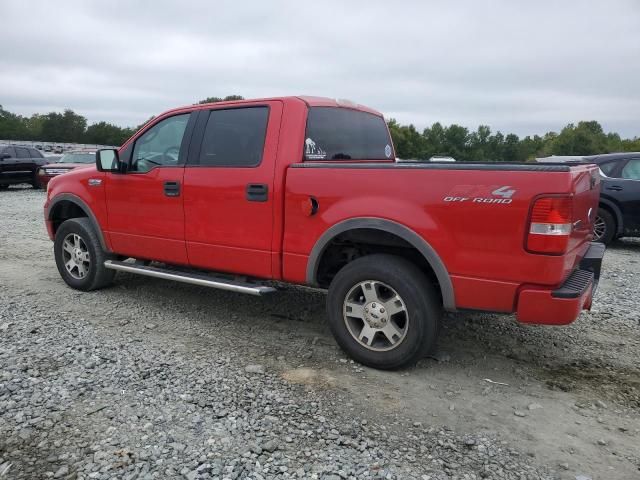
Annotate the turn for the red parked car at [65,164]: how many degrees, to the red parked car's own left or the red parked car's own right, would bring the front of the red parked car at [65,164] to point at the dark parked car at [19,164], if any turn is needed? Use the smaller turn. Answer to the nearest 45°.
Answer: approximately 90° to the red parked car's own right

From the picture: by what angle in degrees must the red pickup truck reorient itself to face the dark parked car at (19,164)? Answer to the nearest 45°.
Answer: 0° — it already faces it

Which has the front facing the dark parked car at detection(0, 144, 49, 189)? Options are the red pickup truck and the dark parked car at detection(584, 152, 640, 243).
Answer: the red pickup truck

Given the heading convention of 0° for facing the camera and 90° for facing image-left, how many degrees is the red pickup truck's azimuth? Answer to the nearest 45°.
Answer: approximately 135°

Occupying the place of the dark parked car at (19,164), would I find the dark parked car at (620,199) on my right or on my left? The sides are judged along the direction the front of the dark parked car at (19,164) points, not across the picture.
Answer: on my left

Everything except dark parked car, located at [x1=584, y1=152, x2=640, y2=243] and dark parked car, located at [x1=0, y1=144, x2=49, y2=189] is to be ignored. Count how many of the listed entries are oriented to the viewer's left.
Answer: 1

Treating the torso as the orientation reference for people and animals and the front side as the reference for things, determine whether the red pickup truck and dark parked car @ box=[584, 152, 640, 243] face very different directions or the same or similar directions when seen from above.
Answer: very different directions

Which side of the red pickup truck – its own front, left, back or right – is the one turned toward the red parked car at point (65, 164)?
front

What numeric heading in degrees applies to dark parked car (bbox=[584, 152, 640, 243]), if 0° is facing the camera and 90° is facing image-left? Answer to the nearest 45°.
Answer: approximately 270°

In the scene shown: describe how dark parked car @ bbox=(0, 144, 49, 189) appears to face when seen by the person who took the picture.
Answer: facing to the left of the viewer

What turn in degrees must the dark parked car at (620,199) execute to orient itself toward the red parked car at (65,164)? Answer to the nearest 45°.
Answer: approximately 180°

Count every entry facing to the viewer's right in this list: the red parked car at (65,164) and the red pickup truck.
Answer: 0

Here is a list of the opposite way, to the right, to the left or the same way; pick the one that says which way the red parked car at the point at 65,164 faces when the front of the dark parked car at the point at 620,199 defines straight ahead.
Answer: to the right
